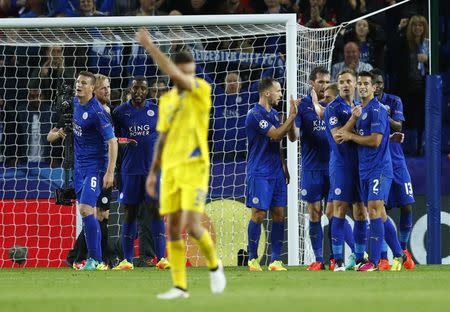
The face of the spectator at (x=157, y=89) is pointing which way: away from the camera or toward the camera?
toward the camera

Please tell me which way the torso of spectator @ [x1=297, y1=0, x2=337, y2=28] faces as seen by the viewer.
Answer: toward the camera

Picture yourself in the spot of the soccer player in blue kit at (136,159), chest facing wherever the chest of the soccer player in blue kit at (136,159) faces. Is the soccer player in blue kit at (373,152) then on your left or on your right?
on your left

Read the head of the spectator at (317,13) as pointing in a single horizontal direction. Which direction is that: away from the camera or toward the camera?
toward the camera

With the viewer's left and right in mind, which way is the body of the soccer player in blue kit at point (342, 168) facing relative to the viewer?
facing the viewer and to the right of the viewer

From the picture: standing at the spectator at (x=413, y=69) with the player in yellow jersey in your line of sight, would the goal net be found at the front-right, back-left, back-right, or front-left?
front-right

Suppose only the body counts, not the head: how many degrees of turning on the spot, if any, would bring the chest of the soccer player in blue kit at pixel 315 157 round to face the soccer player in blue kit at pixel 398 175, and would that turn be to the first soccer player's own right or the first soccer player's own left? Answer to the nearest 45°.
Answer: approximately 45° to the first soccer player's own left

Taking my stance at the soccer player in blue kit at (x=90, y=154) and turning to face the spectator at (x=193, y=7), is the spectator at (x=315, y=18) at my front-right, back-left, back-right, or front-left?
front-right

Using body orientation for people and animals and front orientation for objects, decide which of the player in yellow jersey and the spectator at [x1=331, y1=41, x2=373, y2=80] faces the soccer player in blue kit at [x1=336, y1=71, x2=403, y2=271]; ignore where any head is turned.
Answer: the spectator

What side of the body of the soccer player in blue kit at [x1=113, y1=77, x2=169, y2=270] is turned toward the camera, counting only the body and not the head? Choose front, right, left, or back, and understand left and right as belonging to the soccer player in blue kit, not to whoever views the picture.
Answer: front

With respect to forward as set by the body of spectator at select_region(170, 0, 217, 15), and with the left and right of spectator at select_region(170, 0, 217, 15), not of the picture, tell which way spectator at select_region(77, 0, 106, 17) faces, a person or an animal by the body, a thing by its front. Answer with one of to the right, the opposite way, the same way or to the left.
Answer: the same way
